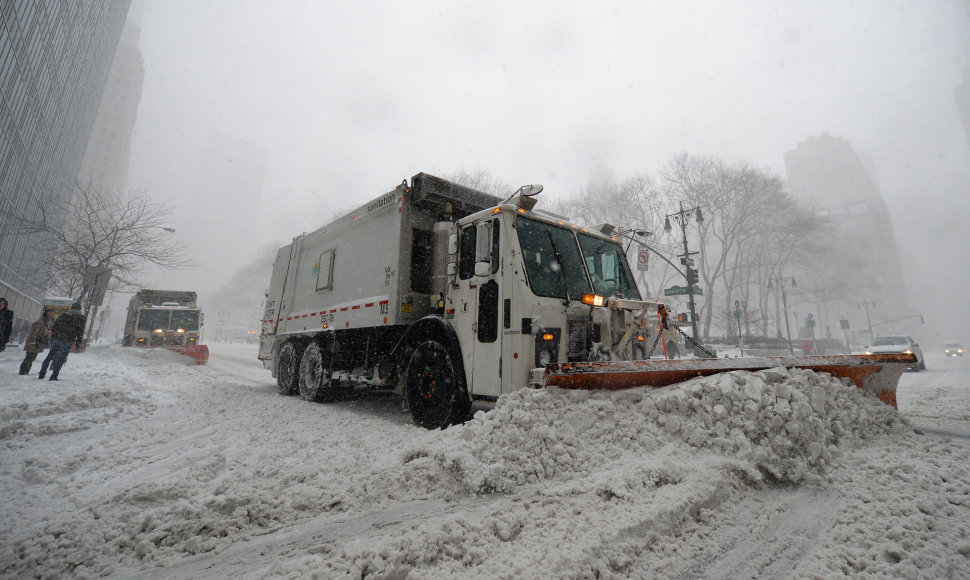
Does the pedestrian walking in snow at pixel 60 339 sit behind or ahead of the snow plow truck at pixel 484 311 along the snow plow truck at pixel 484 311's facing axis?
behind

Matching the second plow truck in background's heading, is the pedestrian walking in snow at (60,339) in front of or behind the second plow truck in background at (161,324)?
in front

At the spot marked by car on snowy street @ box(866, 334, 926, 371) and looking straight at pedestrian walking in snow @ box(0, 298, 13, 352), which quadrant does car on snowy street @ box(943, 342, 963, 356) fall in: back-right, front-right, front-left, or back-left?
back-right

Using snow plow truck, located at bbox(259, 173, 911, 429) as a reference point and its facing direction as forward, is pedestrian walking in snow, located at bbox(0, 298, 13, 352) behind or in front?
behind

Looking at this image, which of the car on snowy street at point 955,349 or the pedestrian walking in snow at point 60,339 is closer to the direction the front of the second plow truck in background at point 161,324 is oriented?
the pedestrian walking in snow

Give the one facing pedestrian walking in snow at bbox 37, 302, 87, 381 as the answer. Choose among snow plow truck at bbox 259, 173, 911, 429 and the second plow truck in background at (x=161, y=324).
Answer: the second plow truck in background

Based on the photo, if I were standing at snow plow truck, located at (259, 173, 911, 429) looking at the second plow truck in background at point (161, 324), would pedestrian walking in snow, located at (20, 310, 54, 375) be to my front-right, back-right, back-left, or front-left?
front-left

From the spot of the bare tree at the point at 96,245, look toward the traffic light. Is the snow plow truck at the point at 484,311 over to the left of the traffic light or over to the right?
right

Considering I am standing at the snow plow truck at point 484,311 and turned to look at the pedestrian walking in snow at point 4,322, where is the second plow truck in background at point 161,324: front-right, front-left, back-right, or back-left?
front-right

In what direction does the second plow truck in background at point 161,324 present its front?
toward the camera

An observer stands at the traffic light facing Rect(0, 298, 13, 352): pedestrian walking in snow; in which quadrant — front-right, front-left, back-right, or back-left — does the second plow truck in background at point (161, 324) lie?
front-right

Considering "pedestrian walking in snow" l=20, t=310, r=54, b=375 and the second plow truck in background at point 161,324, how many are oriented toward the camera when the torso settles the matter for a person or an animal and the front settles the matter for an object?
1
